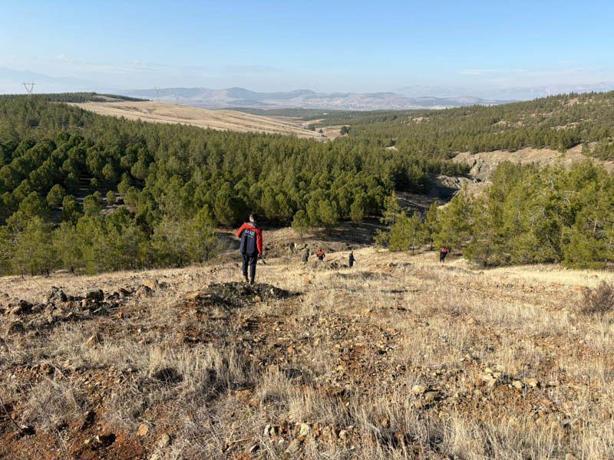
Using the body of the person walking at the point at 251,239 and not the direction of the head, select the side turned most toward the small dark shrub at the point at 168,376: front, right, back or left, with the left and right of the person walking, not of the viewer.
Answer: back

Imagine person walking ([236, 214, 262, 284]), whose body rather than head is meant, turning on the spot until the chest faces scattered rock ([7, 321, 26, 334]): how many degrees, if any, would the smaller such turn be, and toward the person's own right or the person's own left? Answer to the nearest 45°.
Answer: approximately 135° to the person's own left

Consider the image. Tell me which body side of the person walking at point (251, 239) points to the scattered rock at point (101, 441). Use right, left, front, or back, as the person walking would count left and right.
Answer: back

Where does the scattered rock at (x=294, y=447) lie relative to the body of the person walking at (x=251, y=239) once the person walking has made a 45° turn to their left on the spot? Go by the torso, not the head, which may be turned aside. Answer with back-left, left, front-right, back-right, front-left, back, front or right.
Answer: back-left

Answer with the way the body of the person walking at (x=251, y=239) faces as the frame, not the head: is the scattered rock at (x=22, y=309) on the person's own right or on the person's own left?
on the person's own left

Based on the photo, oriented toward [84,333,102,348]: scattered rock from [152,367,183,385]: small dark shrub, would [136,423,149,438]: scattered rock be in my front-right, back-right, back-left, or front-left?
back-left

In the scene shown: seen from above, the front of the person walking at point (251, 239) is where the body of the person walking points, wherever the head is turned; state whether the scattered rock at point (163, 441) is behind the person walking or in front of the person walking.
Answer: behind

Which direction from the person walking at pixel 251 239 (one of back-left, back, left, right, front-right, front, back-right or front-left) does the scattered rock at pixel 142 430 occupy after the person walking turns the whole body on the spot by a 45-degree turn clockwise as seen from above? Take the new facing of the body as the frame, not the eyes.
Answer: back-right

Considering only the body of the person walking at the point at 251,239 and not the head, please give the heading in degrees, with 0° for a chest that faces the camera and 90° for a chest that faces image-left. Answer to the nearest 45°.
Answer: approximately 180°

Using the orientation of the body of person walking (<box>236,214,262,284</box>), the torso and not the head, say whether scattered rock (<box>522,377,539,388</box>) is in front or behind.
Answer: behind

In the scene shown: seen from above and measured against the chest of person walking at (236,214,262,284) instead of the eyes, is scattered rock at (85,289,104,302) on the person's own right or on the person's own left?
on the person's own left
